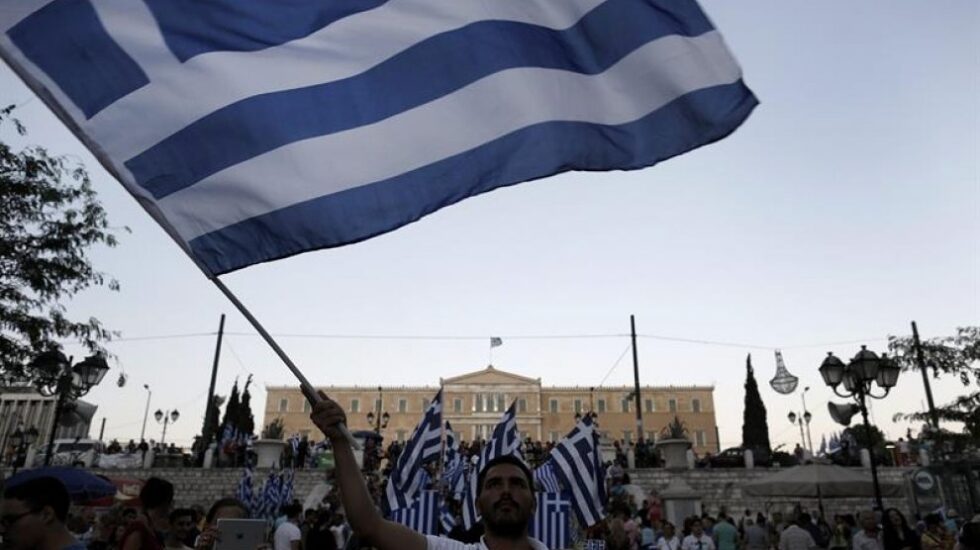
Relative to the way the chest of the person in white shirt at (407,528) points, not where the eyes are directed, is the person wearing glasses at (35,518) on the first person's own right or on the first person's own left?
on the first person's own right

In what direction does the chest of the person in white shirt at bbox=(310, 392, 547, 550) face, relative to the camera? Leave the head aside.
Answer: toward the camera

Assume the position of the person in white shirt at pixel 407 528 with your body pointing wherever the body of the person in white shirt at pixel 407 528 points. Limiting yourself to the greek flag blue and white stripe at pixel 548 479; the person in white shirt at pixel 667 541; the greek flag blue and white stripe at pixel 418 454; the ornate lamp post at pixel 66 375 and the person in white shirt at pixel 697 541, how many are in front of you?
0

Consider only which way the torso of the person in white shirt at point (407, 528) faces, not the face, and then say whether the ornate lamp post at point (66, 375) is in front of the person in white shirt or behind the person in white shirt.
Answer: behind

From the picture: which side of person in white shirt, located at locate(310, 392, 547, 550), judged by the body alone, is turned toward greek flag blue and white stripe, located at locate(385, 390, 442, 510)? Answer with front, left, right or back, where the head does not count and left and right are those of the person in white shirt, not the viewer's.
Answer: back

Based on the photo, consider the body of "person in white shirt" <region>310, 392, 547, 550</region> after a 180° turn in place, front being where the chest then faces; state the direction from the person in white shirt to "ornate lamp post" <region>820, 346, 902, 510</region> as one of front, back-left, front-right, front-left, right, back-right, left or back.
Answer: front-right

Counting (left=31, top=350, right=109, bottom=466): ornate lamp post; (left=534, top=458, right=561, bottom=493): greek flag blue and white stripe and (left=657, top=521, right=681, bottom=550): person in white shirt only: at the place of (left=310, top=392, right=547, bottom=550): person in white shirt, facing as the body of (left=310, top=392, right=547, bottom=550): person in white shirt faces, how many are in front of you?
0

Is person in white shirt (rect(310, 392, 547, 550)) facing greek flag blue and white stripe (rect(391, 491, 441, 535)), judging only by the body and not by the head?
no

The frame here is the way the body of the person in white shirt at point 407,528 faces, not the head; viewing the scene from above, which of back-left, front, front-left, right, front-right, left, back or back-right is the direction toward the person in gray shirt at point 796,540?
back-left

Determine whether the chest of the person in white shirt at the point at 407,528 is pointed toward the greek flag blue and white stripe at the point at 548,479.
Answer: no

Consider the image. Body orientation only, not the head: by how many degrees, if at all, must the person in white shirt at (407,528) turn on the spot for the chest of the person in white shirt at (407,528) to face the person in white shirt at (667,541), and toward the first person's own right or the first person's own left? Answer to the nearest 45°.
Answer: approximately 135° to the first person's own left

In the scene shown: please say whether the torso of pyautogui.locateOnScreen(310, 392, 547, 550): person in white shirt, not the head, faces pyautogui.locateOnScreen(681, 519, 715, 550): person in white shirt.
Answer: no

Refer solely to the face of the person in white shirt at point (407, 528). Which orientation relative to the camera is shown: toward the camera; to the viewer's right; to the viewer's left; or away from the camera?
toward the camera
